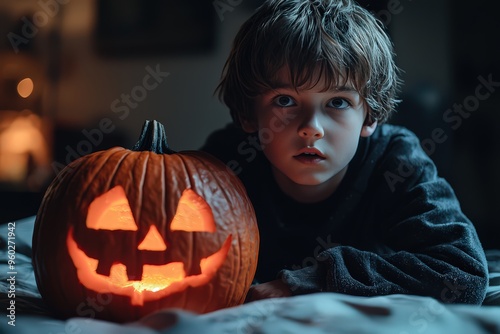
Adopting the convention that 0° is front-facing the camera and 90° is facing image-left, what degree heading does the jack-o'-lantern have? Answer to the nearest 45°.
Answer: approximately 0°

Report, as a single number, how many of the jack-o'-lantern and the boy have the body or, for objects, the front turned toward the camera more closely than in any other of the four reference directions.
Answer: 2

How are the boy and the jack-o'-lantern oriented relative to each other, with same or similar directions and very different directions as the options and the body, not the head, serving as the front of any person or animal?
same or similar directions

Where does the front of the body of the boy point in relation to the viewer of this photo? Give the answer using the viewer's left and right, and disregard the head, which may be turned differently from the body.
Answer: facing the viewer
